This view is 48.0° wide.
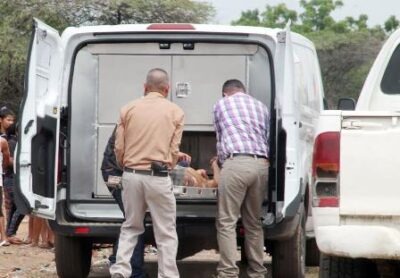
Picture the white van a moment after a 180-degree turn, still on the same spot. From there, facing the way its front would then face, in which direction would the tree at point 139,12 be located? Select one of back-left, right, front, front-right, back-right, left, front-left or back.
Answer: back

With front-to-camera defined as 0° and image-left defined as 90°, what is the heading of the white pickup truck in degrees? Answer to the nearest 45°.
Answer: approximately 180°

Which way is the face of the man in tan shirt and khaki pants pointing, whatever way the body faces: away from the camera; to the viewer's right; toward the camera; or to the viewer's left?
away from the camera

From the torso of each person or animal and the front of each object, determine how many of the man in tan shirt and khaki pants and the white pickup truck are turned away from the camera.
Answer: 2

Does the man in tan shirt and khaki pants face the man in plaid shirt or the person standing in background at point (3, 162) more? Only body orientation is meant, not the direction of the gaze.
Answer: the person standing in background

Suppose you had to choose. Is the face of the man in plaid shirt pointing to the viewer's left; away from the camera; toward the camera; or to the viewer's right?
away from the camera

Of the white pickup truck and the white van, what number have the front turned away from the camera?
2

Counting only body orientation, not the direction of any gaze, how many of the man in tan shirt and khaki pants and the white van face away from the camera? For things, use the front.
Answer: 2

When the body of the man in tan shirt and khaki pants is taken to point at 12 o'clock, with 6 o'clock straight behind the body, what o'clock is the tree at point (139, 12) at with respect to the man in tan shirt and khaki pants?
The tree is roughly at 12 o'clock from the man in tan shirt and khaki pants.

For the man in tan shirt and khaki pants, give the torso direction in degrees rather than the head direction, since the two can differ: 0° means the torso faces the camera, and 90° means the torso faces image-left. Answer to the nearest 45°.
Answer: approximately 180°

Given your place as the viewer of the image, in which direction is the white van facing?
facing away from the viewer
